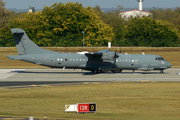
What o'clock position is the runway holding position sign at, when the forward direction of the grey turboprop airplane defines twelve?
The runway holding position sign is roughly at 3 o'clock from the grey turboprop airplane.

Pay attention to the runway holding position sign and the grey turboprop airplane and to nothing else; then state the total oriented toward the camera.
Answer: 1

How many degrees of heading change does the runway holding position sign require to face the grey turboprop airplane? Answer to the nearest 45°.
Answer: approximately 180°

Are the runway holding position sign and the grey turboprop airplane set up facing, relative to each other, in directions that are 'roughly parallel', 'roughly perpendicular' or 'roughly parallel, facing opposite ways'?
roughly perpendicular

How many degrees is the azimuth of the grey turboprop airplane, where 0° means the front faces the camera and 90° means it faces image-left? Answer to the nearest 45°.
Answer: approximately 270°

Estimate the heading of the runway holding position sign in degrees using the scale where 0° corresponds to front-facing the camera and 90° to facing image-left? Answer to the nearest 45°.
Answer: approximately 0°
